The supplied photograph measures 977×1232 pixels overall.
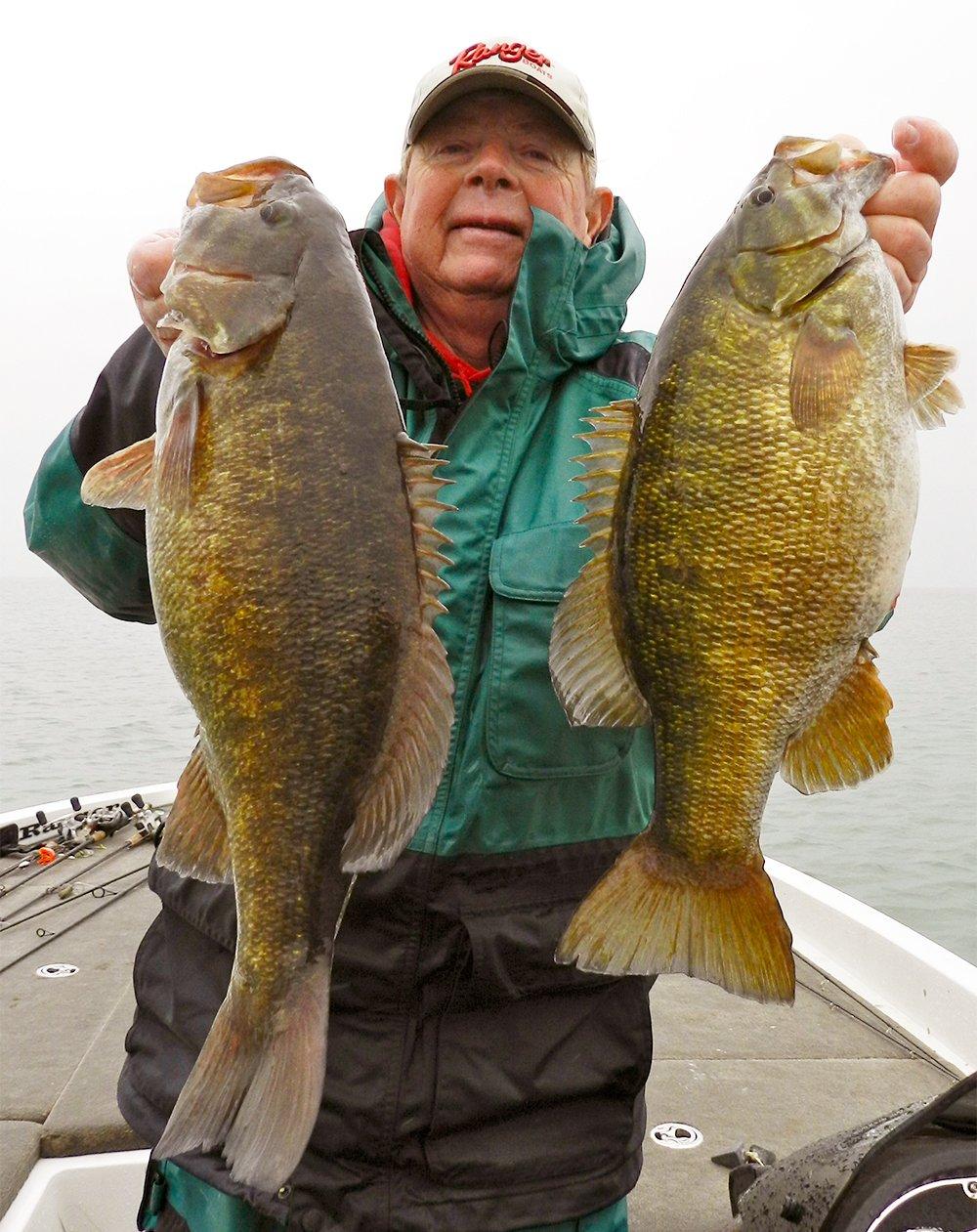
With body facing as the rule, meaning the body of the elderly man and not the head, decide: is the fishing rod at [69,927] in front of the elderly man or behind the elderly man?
behind

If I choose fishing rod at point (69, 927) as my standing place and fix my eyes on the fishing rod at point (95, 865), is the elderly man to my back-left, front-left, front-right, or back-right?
back-right

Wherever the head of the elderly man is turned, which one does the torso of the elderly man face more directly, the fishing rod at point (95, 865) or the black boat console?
the black boat console

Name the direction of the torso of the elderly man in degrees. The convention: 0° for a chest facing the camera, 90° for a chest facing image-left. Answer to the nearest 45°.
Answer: approximately 0°

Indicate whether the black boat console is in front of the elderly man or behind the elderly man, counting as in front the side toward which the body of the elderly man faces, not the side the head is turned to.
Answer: in front
